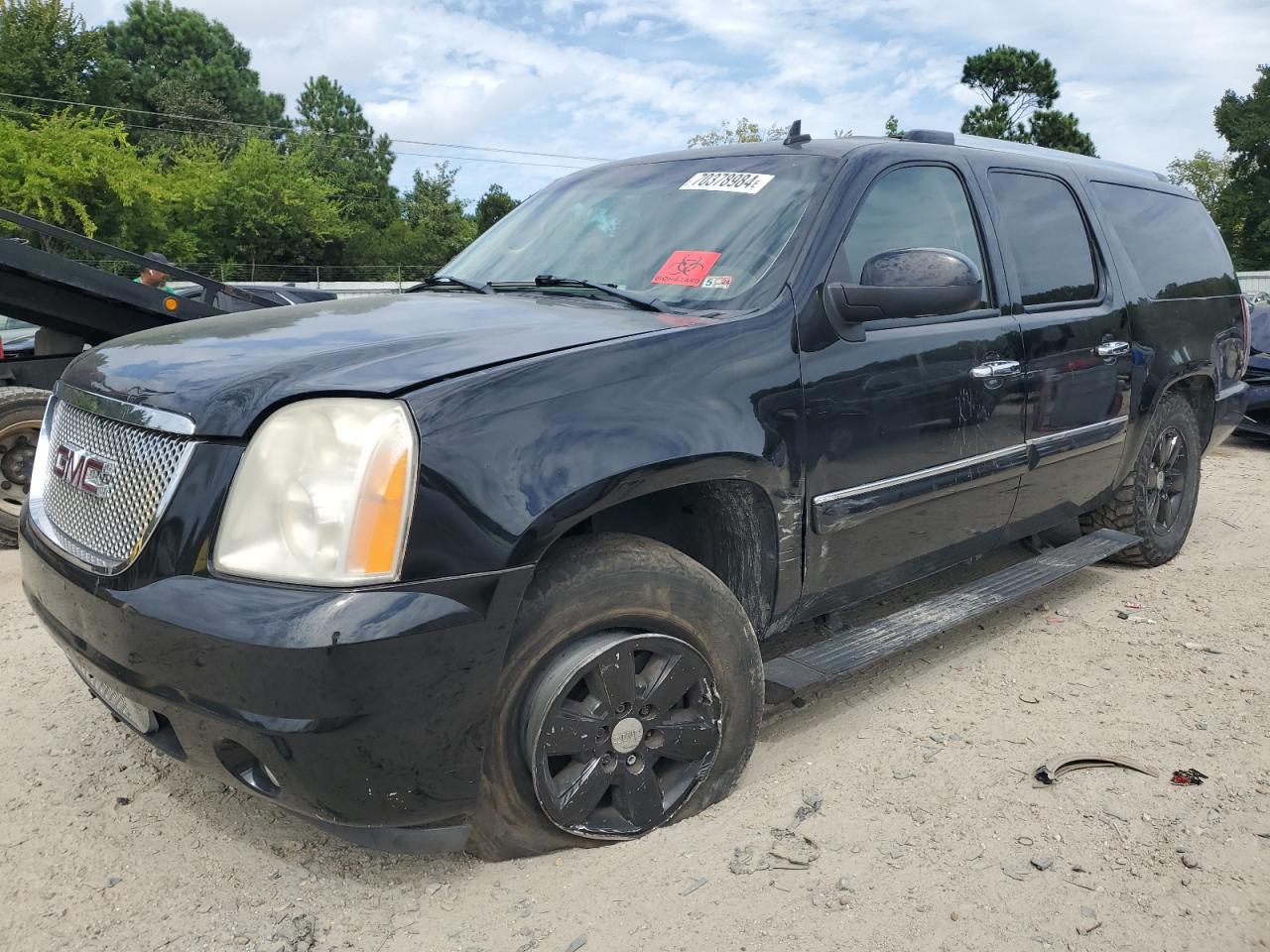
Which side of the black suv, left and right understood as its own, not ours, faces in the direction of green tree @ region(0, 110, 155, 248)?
right

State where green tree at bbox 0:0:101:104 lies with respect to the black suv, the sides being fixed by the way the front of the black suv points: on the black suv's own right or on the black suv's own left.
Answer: on the black suv's own right

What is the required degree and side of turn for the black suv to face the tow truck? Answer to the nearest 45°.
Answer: approximately 90° to its right

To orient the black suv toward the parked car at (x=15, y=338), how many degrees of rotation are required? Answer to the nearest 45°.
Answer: approximately 90° to its right

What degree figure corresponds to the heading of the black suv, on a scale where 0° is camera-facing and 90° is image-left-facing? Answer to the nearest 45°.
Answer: approximately 45°

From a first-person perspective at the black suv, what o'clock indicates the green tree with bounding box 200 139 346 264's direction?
The green tree is roughly at 4 o'clock from the black suv.

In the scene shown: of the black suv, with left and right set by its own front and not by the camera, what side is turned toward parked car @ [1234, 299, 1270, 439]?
back
